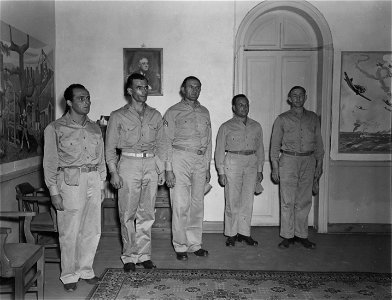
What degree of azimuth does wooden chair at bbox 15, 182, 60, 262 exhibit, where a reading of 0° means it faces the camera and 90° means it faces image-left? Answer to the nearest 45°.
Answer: approximately 315°

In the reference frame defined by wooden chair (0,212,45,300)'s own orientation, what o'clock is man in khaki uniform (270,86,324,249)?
The man in khaki uniform is roughly at 10 o'clock from the wooden chair.

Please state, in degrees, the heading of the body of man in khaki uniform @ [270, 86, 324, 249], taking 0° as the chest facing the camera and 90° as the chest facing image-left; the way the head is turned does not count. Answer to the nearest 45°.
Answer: approximately 0°

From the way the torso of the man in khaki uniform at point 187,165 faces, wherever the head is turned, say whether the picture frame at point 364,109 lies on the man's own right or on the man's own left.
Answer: on the man's own left

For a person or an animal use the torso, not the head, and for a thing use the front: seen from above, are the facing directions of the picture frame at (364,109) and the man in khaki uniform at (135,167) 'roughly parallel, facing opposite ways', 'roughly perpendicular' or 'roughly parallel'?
roughly parallel

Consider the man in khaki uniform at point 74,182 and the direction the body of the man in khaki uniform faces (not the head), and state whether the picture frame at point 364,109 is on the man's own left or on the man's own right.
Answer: on the man's own left

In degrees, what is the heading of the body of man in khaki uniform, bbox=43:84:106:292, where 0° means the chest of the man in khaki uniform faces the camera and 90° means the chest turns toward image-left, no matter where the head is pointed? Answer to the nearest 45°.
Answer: approximately 315°

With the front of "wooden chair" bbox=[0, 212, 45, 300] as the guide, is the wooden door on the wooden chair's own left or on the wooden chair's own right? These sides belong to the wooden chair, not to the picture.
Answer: on the wooden chair's own left

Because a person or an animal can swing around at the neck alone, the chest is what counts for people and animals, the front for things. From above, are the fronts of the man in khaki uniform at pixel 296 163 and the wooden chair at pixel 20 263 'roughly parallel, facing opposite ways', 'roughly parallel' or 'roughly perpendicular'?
roughly perpendicular

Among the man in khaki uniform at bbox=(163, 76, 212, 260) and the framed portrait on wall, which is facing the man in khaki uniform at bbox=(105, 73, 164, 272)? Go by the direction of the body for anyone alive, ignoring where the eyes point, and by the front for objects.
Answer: the framed portrait on wall

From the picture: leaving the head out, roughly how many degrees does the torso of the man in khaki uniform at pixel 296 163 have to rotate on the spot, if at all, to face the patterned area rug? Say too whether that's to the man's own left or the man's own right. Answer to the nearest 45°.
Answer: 0° — they already face it

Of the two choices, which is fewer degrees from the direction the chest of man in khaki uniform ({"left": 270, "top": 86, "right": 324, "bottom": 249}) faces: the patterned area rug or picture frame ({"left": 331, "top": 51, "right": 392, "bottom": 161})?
the patterned area rug
